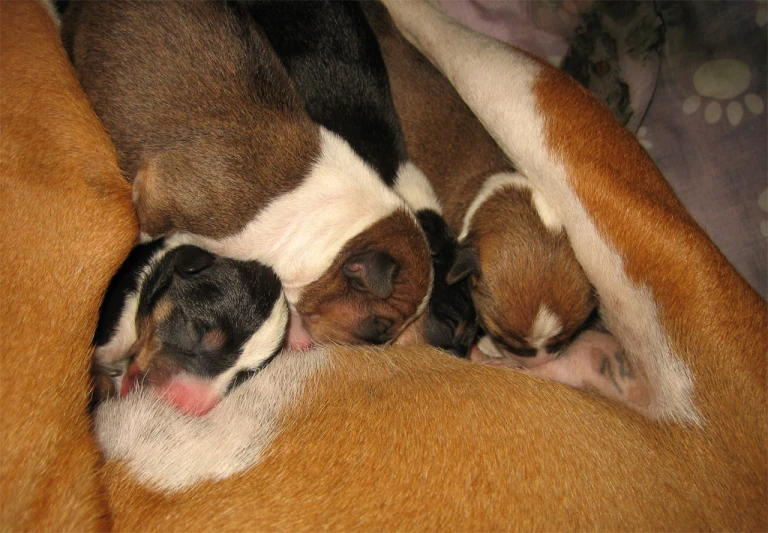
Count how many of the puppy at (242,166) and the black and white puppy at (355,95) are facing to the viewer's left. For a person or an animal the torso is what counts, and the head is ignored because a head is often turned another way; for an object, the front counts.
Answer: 0

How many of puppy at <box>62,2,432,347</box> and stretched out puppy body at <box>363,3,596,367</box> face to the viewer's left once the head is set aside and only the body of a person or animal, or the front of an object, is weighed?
0

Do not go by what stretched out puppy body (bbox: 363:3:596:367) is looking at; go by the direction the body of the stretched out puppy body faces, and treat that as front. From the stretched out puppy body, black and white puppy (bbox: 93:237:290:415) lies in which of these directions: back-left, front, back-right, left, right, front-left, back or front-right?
right

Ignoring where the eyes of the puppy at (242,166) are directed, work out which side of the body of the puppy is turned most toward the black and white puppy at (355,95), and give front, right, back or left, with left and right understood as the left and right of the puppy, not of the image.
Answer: left

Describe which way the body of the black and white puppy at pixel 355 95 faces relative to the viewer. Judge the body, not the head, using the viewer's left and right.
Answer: facing the viewer and to the right of the viewer
